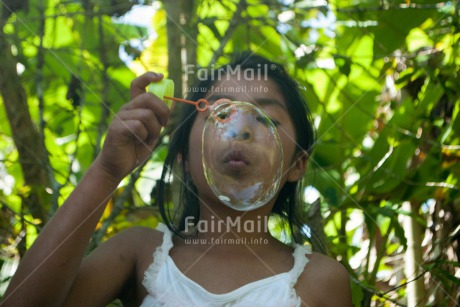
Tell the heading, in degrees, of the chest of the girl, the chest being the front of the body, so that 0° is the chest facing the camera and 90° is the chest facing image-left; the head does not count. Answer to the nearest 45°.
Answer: approximately 0°
